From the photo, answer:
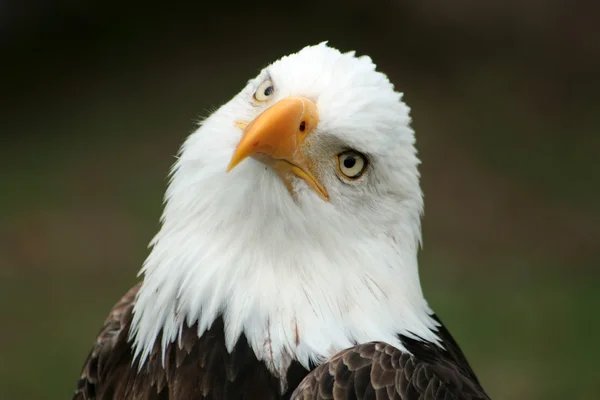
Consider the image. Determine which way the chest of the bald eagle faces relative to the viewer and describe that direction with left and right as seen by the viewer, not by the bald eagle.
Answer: facing the viewer and to the left of the viewer
